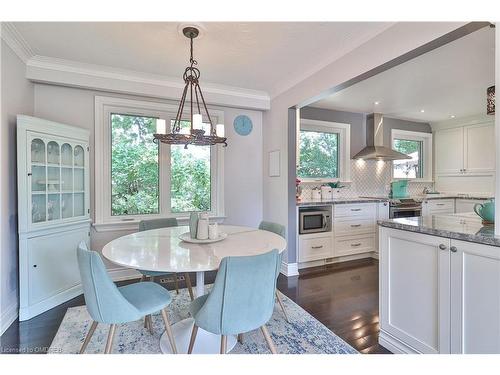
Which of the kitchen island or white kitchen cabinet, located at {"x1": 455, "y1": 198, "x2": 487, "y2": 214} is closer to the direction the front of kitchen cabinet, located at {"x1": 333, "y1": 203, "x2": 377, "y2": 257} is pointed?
the kitchen island

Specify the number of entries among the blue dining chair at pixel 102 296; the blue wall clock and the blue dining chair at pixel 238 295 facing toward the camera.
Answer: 1

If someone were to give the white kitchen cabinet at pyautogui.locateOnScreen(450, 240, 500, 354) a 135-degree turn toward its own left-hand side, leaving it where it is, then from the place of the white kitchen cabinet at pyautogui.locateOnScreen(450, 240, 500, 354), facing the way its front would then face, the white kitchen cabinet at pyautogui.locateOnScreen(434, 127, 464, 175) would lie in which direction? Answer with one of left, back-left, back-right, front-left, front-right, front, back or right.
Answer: left

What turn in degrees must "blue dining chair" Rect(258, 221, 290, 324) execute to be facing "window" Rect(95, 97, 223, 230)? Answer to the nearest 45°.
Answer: approximately 90° to its right

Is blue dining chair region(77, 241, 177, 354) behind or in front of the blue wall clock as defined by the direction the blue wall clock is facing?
in front

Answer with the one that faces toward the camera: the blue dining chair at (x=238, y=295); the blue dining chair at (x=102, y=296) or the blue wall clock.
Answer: the blue wall clock

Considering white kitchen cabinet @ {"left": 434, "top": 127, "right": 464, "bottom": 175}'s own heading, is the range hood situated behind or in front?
in front

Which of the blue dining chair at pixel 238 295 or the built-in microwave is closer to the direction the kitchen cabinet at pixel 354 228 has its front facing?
the blue dining chair

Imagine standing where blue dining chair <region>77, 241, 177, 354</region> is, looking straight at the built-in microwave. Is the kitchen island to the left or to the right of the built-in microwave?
right

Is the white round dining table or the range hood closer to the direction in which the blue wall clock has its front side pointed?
the white round dining table

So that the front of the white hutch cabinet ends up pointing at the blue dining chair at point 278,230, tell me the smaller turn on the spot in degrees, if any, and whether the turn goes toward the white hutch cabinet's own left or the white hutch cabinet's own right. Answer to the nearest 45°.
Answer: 0° — it already faces it

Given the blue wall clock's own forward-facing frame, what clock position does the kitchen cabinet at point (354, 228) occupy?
The kitchen cabinet is roughly at 9 o'clock from the blue wall clock.

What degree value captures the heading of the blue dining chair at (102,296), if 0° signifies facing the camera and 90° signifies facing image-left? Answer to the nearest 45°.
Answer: approximately 225°
